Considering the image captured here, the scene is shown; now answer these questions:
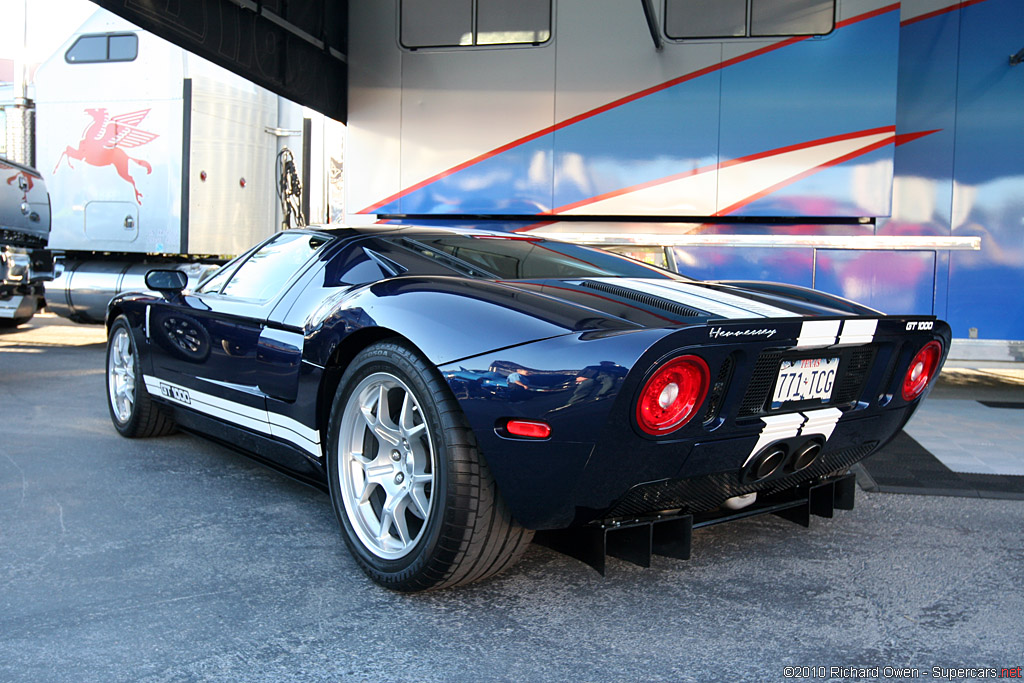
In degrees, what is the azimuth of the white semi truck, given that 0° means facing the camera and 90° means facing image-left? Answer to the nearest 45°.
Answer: approximately 135°

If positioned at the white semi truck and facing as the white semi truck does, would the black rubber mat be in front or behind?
behind

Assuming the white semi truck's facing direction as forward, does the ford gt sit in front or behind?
behind

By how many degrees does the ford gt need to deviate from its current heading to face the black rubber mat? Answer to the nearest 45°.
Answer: approximately 90° to its right

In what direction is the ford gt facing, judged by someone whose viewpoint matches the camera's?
facing away from the viewer and to the left of the viewer

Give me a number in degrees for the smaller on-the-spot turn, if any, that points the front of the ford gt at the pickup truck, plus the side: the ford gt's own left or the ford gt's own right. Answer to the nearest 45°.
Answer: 0° — it already faces it
